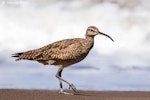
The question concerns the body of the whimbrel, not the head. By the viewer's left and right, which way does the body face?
facing to the right of the viewer
